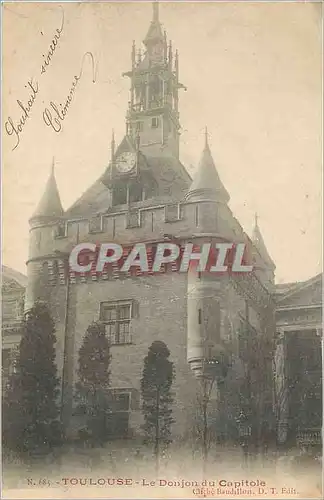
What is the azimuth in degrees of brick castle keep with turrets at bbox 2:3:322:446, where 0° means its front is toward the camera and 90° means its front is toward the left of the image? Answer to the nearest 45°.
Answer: approximately 45°
